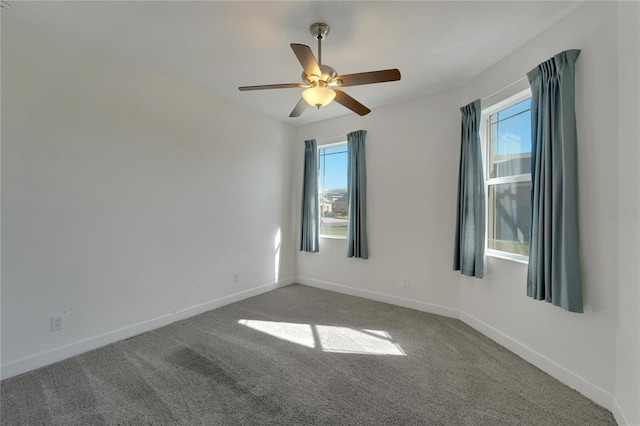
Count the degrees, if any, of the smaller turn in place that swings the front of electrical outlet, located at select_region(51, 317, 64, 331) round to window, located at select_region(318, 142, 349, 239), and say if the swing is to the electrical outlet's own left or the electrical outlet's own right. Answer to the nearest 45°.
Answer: approximately 90° to the electrical outlet's own left

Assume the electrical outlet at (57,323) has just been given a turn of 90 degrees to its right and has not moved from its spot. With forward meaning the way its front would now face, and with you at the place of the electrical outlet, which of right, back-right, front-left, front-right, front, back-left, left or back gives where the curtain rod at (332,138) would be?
back

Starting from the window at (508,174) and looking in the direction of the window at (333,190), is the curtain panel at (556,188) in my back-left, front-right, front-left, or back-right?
back-left

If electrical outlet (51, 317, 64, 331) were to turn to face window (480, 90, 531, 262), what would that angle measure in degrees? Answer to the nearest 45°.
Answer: approximately 45° to its left

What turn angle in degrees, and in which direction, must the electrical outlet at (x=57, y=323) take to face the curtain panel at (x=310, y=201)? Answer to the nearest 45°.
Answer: approximately 90° to its left

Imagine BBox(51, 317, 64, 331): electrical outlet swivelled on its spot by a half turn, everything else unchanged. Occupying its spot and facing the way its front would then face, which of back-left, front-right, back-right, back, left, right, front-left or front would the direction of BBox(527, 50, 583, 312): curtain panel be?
back-right

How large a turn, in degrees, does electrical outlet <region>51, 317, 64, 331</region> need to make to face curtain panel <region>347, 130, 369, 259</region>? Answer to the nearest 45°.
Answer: approximately 90° to its left

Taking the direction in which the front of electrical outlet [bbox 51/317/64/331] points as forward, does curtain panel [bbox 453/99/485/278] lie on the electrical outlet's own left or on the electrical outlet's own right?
on the electrical outlet's own left
